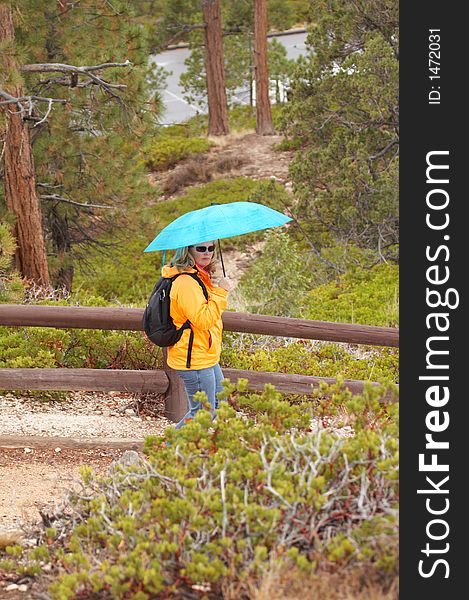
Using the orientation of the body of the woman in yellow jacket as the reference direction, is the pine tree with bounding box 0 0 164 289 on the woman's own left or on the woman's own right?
on the woman's own left

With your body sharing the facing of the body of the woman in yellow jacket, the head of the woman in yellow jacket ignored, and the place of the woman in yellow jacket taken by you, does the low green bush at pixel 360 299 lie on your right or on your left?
on your left

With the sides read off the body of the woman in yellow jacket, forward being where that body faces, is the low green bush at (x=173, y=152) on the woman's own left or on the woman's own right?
on the woman's own left

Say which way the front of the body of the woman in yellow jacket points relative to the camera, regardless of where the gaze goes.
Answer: to the viewer's right

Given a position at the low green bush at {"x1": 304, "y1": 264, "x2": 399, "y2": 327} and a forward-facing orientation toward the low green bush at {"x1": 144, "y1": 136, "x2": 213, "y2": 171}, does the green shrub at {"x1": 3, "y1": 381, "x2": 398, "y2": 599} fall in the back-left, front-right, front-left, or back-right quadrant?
back-left
